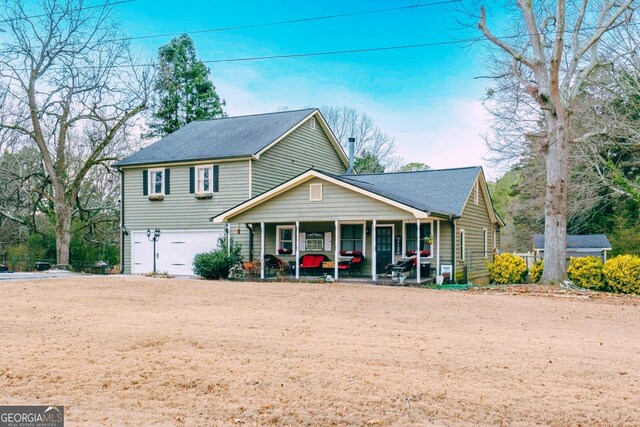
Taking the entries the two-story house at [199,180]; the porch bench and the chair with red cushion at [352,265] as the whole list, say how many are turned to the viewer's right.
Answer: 0

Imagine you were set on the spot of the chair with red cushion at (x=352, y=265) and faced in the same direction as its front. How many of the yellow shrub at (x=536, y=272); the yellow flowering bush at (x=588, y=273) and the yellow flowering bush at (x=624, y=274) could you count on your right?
0

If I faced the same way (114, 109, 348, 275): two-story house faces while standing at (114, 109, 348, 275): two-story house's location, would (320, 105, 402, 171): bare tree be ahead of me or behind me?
behind

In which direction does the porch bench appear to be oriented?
toward the camera

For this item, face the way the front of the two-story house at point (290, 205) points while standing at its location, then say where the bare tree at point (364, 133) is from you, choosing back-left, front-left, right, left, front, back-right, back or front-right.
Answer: back-right

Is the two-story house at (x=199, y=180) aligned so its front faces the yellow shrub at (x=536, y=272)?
no

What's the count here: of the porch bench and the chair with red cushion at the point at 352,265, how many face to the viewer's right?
0

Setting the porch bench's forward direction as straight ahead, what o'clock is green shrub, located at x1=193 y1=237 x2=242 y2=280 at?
The green shrub is roughly at 3 o'clock from the porch bench.

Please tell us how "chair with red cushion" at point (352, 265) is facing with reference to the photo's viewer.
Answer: facing the viewer and to the left of the viewer

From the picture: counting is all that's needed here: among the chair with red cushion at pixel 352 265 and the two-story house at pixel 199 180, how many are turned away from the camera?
0

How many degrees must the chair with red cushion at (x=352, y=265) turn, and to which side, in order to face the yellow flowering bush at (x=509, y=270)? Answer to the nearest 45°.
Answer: approximately 135° to its left

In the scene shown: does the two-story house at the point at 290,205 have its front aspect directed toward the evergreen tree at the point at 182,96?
no

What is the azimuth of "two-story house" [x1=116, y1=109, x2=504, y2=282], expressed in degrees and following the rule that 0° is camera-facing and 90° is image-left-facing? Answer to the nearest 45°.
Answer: approximately 45°

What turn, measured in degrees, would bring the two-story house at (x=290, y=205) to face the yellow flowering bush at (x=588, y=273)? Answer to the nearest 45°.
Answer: approximately 90° to its left

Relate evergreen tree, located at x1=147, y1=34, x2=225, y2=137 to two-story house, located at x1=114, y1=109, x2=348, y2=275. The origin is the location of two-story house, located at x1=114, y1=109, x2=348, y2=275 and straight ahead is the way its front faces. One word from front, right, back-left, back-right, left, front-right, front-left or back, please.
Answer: back-right

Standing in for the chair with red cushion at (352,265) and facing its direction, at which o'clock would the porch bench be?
The porch bench is roughly at 2 o'clock from the chair with red cushion.

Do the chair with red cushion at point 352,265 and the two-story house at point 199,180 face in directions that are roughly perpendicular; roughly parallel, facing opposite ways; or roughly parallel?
roughly parallel
